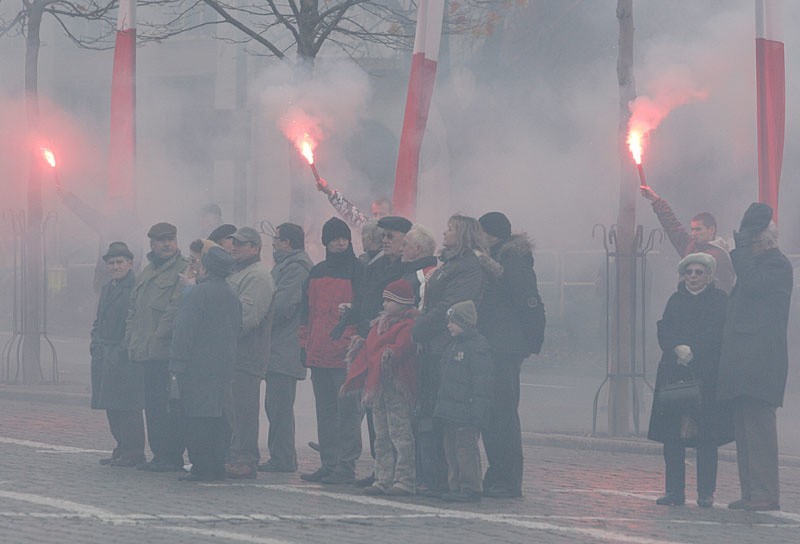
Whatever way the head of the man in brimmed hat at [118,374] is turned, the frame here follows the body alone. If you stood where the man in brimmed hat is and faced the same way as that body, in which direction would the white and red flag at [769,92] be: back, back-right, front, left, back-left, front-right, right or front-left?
back-left

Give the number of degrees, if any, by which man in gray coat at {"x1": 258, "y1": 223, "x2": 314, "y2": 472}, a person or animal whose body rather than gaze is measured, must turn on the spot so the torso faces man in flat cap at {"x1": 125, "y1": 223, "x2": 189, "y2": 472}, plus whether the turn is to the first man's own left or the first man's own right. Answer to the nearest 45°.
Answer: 0° — they already face them

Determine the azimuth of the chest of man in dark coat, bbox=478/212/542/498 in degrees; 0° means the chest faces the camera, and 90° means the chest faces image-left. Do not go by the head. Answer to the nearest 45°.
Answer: approximately 90°

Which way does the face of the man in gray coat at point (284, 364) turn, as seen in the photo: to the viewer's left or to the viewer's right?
to the viewer's left

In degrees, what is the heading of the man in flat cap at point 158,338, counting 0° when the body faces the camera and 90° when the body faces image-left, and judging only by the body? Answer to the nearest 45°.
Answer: approximately 45°

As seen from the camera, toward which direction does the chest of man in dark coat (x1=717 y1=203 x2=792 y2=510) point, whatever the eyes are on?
to the viewer's left

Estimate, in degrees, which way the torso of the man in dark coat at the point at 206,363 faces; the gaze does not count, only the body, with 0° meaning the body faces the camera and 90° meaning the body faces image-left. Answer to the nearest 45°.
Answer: approximately 135°

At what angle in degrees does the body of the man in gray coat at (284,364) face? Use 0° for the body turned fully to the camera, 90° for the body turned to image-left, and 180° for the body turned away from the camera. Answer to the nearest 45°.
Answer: approximately 90°

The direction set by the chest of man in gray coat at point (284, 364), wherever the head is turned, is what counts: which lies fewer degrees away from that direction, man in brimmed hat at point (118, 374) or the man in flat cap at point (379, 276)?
the man in brimmed hat
